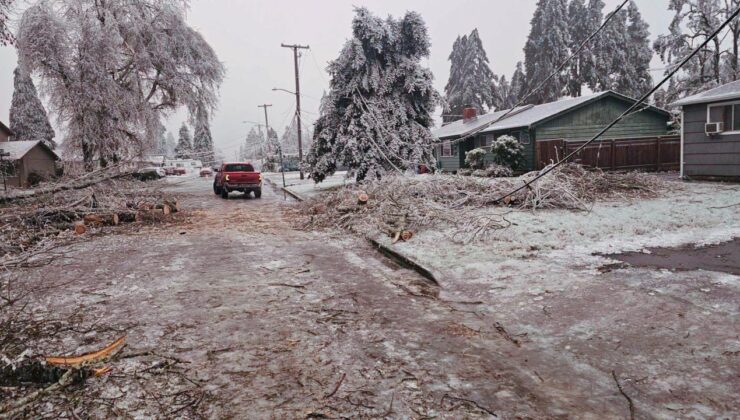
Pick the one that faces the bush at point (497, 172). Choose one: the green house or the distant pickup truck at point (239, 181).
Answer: the green house

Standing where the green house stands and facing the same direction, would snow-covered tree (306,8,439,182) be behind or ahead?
ahead

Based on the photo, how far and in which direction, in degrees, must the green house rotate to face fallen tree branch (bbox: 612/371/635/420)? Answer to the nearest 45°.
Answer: approximately 45° to its left

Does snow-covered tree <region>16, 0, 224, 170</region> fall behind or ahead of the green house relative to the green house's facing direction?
ahead

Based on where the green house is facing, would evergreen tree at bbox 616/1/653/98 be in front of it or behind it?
behind

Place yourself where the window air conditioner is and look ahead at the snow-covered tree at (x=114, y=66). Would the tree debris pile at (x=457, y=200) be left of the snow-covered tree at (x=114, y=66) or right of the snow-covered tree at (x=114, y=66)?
left

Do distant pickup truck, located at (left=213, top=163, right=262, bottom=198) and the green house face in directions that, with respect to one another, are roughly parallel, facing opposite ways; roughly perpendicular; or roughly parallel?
roughly perpendicular

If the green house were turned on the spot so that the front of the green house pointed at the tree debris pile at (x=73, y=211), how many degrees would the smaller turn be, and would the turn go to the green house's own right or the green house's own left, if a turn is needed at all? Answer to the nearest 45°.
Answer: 0° — it already faces it

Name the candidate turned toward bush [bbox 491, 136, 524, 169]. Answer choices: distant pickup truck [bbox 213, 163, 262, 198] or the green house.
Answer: the green house

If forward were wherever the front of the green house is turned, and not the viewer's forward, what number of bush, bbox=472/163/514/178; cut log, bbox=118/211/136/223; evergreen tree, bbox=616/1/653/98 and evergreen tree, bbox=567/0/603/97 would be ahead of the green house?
2

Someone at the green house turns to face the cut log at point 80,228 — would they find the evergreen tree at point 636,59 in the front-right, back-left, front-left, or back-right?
back-right
